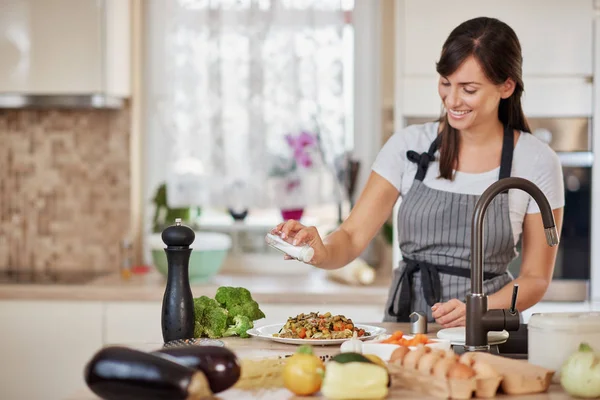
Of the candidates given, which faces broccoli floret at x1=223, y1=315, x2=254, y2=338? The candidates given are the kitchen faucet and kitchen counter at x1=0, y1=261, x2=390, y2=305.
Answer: the kitchen counter

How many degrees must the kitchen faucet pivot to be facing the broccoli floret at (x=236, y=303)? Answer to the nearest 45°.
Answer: approximately 180°

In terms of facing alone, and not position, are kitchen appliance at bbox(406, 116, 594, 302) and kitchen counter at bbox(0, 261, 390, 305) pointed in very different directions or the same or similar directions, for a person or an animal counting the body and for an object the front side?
same or similar directions

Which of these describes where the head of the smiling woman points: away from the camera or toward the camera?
toward the camera

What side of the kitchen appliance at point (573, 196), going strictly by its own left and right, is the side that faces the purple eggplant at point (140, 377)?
front

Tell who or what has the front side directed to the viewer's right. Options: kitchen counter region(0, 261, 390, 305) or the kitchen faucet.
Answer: the kitchen faucet

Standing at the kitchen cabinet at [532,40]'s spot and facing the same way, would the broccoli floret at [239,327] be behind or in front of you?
in front

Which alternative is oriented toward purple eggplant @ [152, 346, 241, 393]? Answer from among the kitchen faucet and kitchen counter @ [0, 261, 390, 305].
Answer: the kitchen counter

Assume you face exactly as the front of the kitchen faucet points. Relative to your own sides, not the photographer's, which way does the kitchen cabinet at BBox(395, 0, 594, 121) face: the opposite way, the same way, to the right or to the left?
to the right

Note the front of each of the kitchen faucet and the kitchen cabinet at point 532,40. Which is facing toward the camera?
the kitchen cabinet

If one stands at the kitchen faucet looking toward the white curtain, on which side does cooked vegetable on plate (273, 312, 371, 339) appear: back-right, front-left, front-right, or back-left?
front-left

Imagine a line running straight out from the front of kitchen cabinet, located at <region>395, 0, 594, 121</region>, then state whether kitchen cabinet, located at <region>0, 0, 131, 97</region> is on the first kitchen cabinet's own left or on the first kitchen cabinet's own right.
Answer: on the first kitchen cabinet's own right

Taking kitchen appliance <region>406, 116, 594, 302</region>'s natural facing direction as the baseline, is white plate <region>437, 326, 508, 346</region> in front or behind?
in front

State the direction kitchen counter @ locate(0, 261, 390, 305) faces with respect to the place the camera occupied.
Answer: facing the viewer

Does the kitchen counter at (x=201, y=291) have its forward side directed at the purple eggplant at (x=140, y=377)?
yes

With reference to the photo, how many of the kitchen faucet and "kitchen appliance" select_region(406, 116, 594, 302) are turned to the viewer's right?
1

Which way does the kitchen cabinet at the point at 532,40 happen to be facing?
toward the camera

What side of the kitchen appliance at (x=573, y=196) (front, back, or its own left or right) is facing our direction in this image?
front
